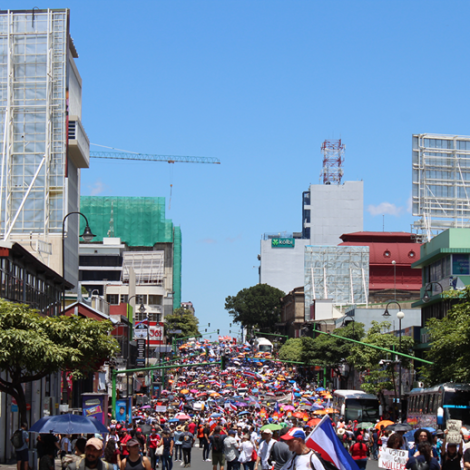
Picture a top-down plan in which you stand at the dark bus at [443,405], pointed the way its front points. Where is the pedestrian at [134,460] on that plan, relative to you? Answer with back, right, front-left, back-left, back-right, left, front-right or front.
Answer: front-right

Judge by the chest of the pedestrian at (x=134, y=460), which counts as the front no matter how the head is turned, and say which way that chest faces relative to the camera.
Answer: toward the camera

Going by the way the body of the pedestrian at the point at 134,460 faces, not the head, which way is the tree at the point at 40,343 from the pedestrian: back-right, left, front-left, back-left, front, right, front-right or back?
back

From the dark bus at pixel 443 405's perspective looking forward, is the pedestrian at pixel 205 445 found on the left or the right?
on its right

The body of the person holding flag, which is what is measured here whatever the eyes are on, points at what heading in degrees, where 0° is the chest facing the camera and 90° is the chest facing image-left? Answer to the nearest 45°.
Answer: approximately 45°

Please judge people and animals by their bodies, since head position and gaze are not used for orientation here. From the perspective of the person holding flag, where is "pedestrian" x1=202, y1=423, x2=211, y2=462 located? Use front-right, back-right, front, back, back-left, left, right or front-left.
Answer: back-right
